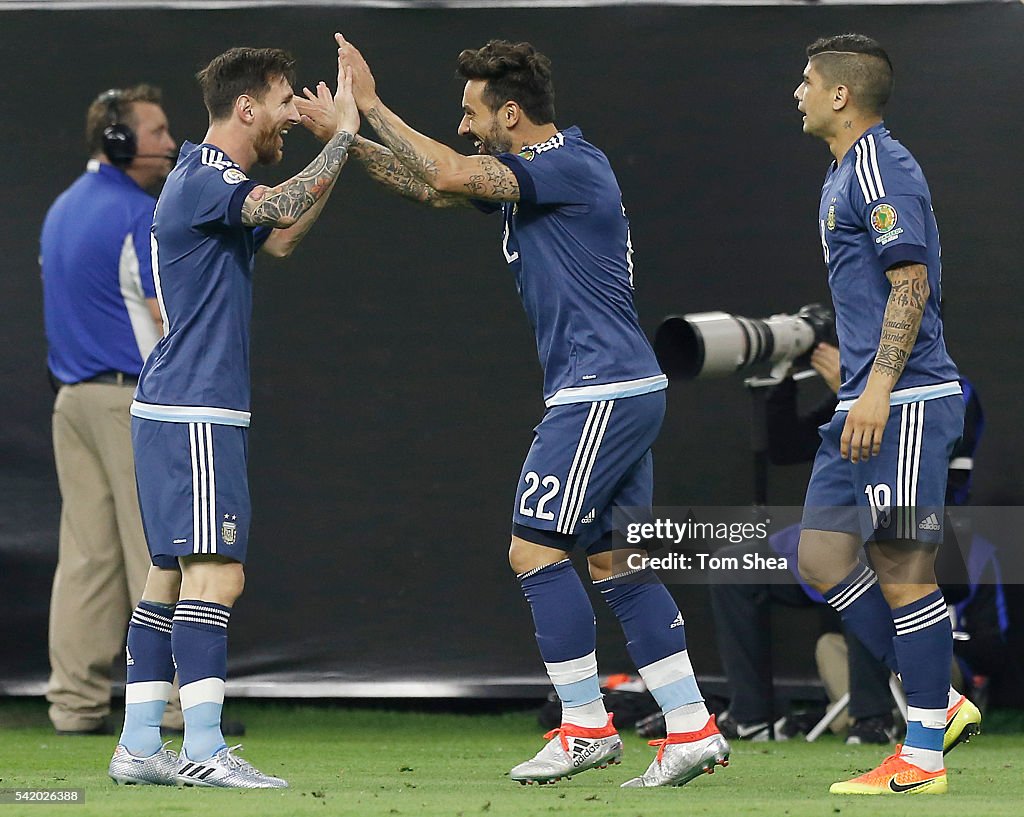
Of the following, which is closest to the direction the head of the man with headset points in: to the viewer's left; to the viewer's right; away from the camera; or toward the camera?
to the viewer's right

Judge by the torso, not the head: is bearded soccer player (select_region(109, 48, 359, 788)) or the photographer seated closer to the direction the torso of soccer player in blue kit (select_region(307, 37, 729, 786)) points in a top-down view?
the bearded soccer player

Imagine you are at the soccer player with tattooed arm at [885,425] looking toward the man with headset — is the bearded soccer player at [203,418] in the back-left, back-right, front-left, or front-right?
front-left

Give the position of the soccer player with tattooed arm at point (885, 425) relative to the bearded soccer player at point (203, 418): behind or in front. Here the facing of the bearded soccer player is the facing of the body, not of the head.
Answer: in front

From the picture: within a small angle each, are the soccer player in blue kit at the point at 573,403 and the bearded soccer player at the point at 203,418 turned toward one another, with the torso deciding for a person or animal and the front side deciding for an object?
yes

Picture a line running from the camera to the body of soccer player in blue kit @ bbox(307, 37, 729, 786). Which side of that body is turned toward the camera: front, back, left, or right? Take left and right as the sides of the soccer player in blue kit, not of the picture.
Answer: left

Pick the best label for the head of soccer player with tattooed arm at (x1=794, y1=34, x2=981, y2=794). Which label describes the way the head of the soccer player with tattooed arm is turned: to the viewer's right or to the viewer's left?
to the viewer's left

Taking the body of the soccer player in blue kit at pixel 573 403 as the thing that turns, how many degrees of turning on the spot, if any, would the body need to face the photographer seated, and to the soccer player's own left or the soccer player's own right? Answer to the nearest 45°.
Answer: approximately 135° to the soccer player's own right

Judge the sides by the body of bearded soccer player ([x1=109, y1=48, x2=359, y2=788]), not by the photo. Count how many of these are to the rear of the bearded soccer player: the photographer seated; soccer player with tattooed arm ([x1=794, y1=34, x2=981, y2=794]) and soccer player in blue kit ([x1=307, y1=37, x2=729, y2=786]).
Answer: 0

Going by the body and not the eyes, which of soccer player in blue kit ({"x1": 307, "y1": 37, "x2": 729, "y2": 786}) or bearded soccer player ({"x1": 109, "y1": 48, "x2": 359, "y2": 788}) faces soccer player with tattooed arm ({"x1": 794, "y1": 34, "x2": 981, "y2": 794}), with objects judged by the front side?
the bearded soccer player

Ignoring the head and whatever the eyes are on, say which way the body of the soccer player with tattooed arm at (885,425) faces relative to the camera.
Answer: to the viewer's left

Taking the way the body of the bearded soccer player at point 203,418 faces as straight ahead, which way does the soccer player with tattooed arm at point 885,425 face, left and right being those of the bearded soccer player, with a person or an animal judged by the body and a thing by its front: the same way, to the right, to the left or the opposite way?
the opposite way

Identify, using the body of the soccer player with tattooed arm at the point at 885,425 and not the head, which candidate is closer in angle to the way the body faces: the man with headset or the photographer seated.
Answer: the man with headset

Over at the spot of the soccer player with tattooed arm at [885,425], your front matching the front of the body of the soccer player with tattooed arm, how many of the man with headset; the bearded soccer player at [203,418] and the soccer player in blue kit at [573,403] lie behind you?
0

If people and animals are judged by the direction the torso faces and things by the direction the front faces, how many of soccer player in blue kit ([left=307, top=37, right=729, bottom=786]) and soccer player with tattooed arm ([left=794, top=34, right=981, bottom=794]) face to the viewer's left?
2

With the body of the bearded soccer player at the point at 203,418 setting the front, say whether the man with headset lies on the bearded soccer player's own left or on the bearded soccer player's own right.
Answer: on the bearded soccer player's own left

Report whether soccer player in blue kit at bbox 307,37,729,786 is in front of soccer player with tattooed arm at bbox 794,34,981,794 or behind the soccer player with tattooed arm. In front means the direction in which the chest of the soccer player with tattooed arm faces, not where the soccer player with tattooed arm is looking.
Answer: in front

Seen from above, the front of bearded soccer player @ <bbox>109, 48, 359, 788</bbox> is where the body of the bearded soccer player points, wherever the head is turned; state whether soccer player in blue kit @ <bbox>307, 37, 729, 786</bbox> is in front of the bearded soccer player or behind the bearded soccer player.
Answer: in front

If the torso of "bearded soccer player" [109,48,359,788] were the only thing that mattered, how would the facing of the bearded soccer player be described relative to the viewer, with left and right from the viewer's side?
facing to the right of the viewer

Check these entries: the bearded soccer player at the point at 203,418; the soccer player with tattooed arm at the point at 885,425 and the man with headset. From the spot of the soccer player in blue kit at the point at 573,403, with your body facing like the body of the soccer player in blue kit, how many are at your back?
1

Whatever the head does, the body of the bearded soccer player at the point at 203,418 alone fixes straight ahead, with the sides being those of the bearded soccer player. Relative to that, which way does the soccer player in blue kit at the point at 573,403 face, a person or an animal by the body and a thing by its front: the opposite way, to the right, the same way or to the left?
the opposite way
